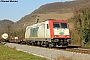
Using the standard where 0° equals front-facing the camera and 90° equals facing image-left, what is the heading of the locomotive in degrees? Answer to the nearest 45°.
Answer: approximately 315°
